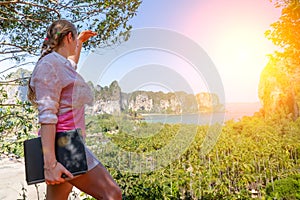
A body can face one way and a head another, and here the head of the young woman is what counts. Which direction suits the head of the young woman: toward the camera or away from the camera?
away from the camera

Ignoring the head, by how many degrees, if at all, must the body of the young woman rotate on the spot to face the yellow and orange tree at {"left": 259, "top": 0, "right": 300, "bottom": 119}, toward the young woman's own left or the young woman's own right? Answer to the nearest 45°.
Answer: approximately 45° to the young woman's own left

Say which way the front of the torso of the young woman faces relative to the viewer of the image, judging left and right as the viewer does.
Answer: facing to the right of the viewer
